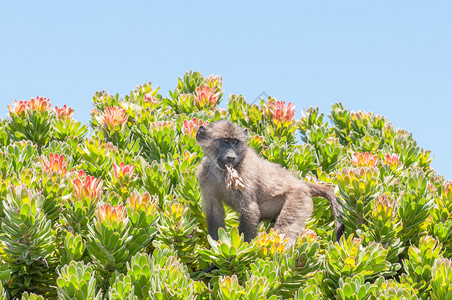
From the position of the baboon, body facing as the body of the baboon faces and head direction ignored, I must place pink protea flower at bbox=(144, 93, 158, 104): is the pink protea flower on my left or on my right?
on my right

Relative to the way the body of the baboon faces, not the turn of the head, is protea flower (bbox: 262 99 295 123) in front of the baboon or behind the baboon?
behind

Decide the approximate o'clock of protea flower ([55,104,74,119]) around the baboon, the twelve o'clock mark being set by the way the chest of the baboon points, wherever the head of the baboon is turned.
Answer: The protea flower is roughly at 2 o'clock from the baboon.

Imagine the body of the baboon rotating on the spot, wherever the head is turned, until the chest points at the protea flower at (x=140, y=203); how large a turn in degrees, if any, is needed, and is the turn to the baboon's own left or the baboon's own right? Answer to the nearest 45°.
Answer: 0° — it already faces it

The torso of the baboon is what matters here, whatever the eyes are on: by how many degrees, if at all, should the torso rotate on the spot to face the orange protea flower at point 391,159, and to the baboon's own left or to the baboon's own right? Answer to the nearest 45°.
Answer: approximately 135° to the baboon's own left

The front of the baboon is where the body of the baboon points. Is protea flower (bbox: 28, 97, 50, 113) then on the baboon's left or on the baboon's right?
on the baboon's right

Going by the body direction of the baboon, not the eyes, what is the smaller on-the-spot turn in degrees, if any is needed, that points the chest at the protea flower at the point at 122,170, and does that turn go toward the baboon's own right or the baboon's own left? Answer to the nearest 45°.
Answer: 0° — it already faces it

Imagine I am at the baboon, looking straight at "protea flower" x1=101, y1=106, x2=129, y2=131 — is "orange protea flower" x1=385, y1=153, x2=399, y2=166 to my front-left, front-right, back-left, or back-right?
back-right

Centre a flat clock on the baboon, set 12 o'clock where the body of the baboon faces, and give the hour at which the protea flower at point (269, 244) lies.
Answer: The protea flower is roughly at 10 o'clock from the baboon.

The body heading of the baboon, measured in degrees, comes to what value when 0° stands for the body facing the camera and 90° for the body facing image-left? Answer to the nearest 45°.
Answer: approximately 45°

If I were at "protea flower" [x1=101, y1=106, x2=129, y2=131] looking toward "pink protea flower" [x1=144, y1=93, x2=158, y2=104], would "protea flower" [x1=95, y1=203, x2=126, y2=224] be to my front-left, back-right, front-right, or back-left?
back-right
